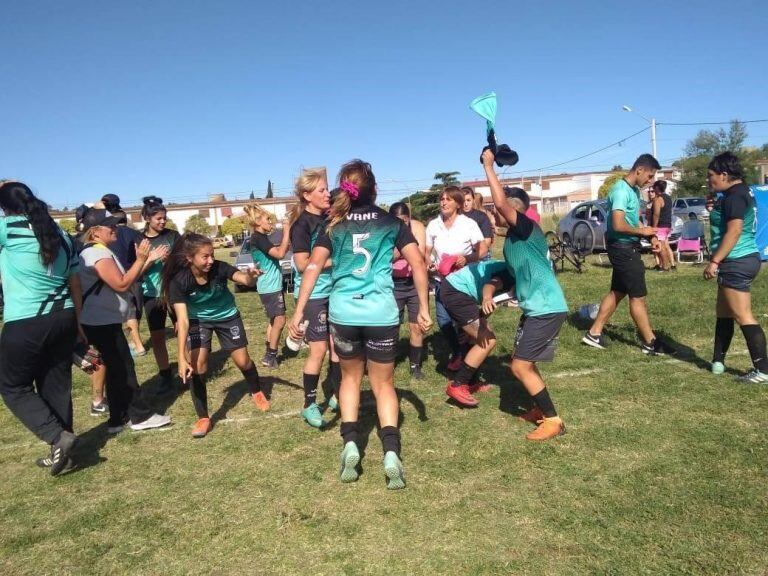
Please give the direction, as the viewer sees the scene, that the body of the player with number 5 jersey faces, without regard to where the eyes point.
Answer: away from the camera

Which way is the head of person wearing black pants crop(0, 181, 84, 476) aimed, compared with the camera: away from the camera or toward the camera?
away from the camera

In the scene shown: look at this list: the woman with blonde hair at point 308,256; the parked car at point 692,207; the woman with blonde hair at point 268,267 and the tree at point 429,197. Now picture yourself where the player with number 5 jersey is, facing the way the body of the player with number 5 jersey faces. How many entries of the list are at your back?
0

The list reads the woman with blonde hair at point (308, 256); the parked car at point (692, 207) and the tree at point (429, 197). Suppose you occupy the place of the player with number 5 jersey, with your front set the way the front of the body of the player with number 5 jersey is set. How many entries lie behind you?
0

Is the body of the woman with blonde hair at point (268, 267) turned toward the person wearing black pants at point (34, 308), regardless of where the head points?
no

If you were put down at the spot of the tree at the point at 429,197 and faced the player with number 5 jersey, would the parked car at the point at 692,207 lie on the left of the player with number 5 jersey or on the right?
left

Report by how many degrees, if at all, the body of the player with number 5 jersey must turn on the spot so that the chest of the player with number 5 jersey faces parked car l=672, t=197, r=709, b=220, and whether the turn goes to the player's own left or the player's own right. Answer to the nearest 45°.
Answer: approximately 45° to the player's own right

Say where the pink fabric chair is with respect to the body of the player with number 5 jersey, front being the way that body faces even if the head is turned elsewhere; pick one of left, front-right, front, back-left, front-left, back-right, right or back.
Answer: front-right

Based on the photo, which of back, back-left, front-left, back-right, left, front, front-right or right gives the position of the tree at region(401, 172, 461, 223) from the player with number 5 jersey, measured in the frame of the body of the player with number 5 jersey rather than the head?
front
